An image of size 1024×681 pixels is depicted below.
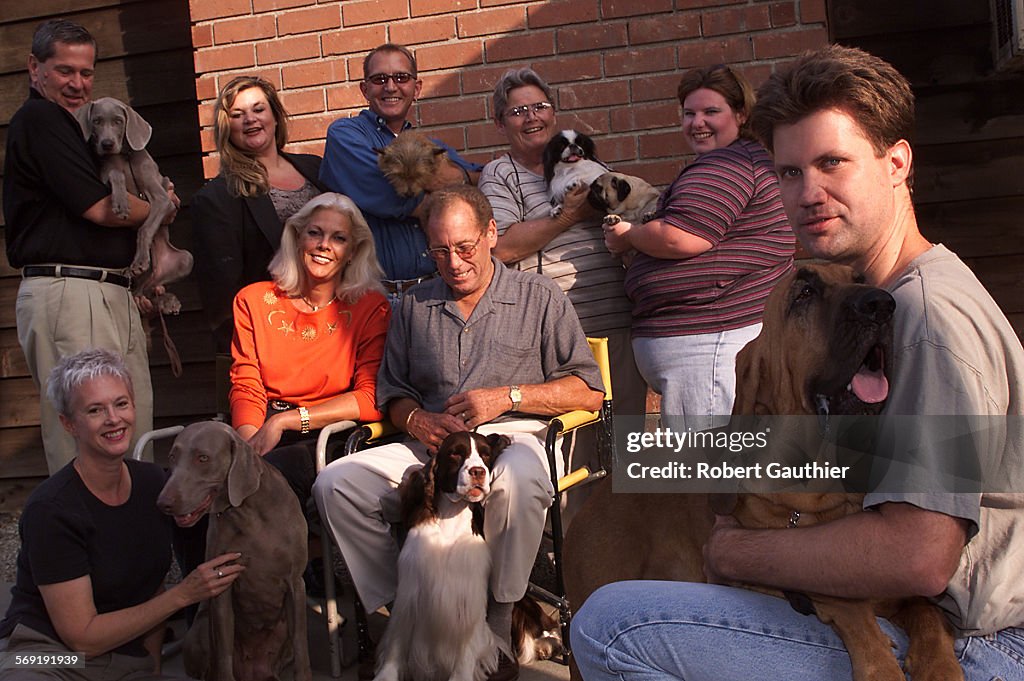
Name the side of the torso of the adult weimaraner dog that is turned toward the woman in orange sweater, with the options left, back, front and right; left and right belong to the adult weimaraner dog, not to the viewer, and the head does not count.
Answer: back

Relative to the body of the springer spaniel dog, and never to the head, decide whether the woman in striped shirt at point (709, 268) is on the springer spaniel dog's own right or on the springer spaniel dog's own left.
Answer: on the springer spaniel dog's own left

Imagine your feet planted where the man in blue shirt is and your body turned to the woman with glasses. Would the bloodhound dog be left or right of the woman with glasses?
right
